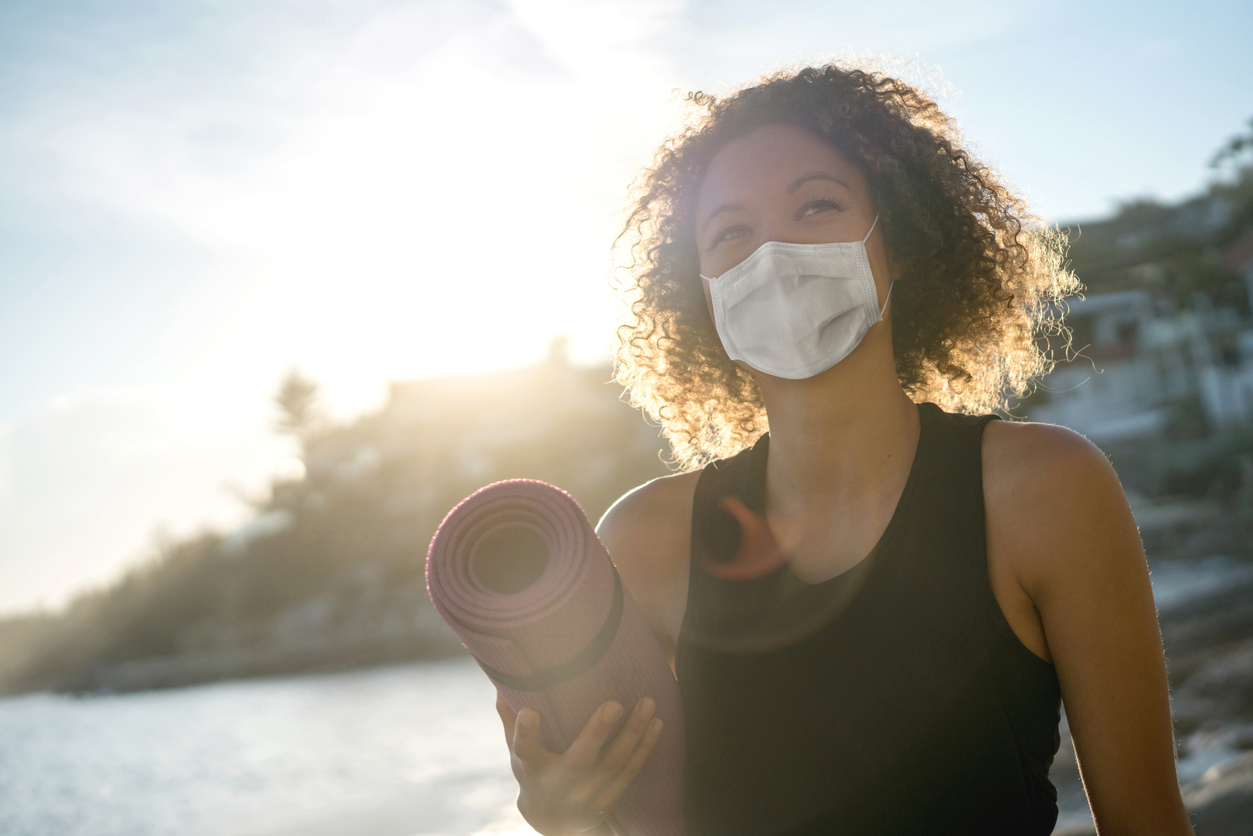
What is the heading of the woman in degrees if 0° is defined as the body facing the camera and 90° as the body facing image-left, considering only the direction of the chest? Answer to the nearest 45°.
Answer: approximately 45°
